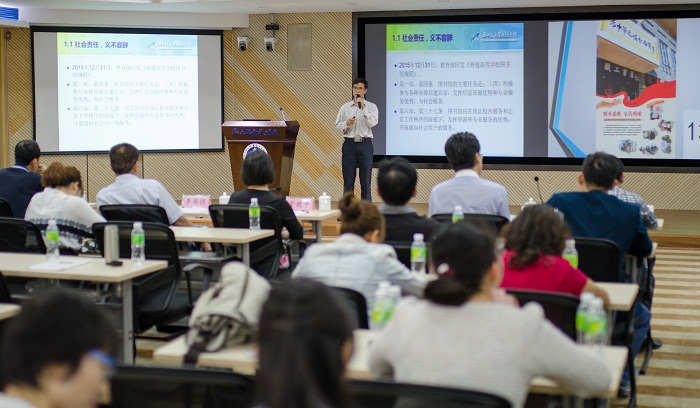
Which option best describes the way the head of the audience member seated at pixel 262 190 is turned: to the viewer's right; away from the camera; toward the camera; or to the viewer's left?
away from the camera

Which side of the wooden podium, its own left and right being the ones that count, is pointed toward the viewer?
front

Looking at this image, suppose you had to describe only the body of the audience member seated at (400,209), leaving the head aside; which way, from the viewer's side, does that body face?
away from the camera

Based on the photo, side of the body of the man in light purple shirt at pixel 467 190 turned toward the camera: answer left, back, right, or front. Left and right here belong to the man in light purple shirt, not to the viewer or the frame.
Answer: back

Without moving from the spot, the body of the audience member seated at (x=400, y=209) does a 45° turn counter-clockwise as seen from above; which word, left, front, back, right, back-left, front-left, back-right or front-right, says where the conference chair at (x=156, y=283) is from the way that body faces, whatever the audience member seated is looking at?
front-left

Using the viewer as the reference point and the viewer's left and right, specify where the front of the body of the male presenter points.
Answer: facing the viewer

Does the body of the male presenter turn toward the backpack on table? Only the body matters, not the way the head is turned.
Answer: yes

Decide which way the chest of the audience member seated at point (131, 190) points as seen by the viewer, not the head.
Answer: away from the camera

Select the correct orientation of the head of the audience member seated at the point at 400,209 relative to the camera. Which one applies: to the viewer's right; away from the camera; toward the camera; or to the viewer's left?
away from the camera

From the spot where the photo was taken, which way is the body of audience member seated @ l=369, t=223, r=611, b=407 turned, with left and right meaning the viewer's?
facing away from the viewer and to the right of the viewer

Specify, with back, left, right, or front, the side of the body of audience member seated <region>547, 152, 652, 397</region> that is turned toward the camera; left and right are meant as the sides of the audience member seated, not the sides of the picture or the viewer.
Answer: back

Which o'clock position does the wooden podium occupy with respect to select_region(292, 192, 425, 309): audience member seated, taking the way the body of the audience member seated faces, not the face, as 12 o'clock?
The wooden podium is roughly at 10 o'clock from the audience member seated.
